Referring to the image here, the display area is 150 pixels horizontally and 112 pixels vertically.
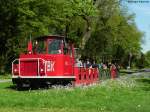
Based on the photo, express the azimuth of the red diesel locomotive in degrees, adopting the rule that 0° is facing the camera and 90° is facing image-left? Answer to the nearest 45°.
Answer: approximately 45°
